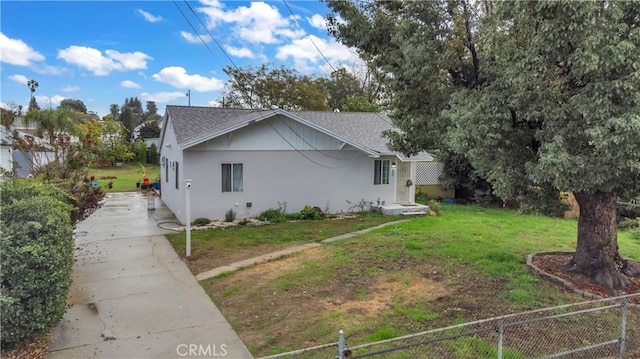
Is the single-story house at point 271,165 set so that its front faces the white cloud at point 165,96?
no

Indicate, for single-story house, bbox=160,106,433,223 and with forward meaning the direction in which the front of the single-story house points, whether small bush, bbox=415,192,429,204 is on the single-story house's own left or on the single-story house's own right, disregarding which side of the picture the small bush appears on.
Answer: on the single-story house's own left

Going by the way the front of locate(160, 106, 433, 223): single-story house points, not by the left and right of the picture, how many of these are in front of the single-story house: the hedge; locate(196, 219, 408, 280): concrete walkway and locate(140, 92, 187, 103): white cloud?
2

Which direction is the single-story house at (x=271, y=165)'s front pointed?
toward the camera

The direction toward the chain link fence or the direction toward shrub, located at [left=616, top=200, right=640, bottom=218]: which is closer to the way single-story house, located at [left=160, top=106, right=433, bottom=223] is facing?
the chain link fence

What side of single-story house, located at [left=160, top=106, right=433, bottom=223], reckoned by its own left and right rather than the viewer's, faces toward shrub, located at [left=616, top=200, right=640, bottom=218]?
left
